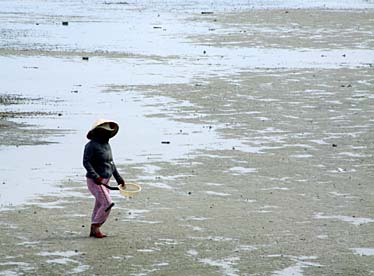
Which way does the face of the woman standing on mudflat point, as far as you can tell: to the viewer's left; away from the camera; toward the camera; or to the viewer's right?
to the viewer's right

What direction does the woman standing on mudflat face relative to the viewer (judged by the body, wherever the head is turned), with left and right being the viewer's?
facing the viewer and to the right of the viewer
